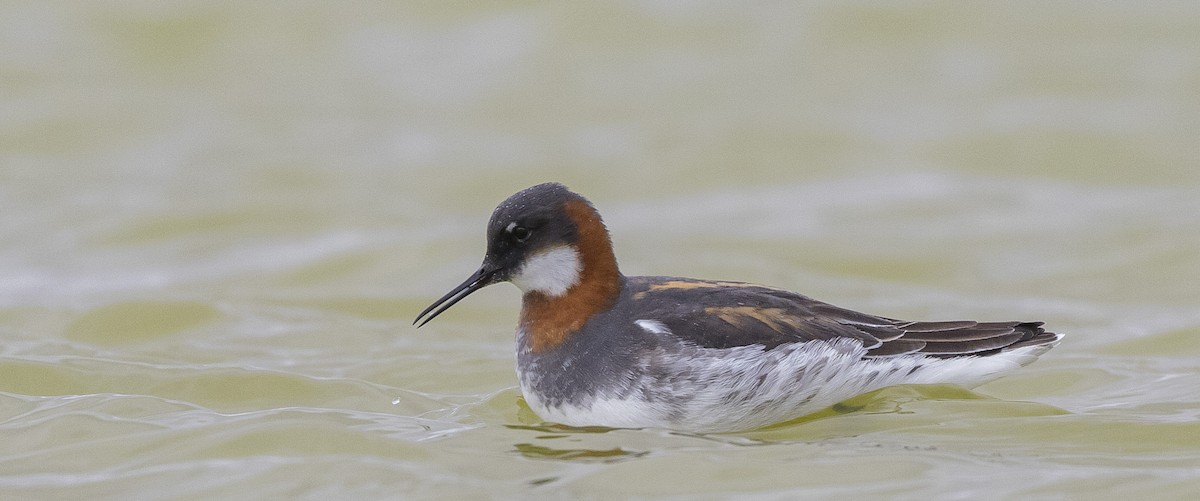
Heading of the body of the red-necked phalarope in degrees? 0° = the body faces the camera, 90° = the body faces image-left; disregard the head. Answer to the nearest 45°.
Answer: approximately 90°
